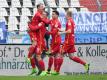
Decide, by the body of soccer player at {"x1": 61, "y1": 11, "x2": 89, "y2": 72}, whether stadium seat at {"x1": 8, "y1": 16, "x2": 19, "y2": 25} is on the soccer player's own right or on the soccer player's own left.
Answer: on the soccer player's own right

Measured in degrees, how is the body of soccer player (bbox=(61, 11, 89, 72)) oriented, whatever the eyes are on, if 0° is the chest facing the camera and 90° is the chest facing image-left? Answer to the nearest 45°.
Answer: approximately 90°

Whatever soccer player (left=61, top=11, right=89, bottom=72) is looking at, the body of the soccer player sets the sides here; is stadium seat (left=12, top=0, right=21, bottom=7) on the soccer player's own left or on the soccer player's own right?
on the soccer player's own right

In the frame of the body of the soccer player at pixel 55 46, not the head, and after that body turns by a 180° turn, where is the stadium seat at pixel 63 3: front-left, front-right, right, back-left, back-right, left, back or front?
front-left

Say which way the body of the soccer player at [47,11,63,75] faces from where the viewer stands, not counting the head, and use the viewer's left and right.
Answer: facing the viewer and to the left of the viewer

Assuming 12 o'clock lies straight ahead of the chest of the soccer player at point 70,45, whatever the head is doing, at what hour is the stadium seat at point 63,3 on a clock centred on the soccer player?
The stadium seat is roughly at 3 o'clock from the soccer player.

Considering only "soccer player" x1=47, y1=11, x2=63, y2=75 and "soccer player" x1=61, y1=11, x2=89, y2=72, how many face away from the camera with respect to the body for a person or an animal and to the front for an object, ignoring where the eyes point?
0
